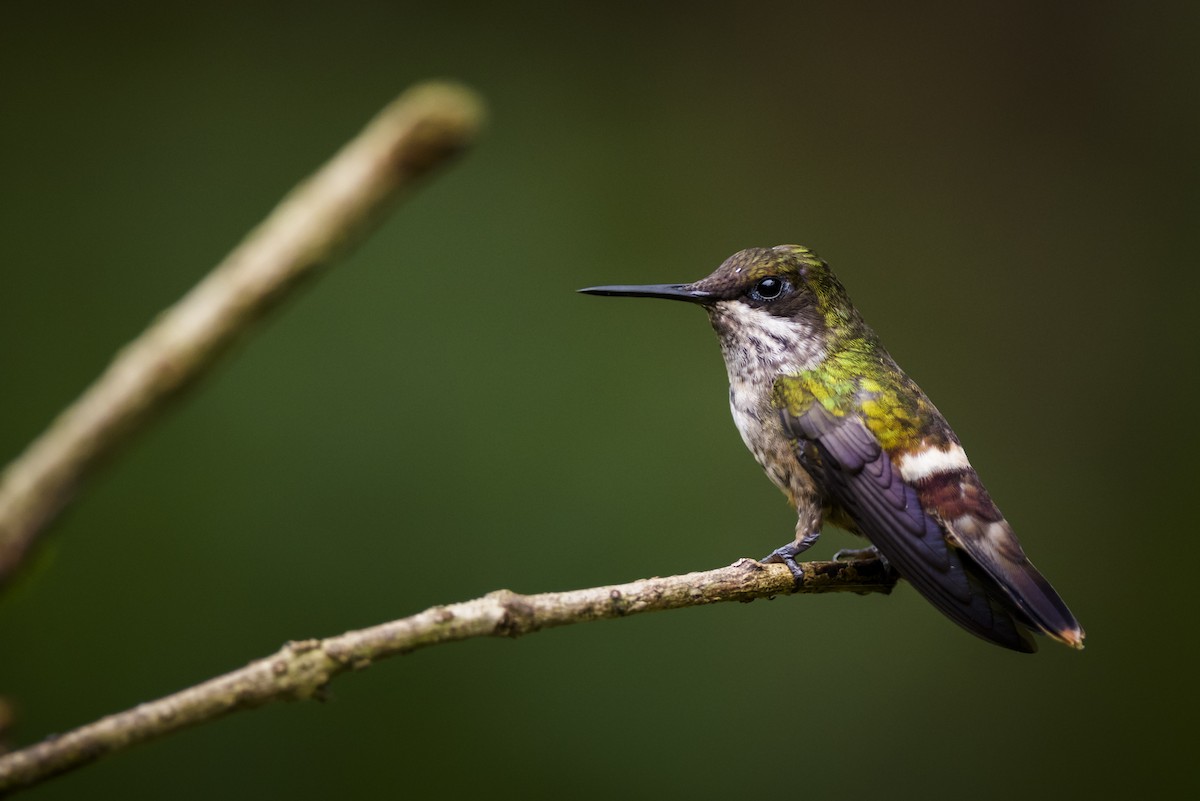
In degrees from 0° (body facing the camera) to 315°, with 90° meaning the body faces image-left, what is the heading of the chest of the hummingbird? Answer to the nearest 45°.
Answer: approximately 90°
